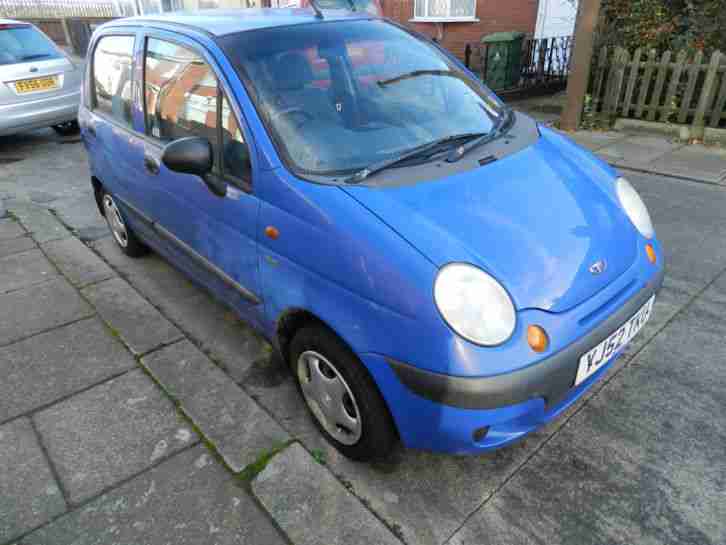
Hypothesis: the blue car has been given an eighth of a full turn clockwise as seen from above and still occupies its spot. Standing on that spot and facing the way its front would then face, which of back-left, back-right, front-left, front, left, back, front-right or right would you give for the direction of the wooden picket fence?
back-left

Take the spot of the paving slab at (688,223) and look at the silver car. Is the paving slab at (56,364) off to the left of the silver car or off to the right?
left

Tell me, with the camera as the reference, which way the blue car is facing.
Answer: facing the viewer and to the right of the viewer

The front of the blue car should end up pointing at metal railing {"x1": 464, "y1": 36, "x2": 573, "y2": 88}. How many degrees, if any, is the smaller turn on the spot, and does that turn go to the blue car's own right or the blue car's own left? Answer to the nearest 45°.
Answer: approximately 135° to the blue car's own left

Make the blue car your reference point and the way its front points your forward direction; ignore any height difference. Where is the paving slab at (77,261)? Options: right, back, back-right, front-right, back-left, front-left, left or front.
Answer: back

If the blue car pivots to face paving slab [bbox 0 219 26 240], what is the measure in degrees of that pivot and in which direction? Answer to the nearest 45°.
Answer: approximately 180°

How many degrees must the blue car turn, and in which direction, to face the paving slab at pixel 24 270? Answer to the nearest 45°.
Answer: approximately 180°

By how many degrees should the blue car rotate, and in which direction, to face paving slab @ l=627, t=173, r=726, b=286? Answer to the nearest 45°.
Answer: approximately 90° to its left

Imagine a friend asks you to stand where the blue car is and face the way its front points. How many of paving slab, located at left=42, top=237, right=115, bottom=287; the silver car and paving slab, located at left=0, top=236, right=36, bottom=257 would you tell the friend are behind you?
3

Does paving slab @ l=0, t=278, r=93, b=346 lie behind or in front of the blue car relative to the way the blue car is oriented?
behind
